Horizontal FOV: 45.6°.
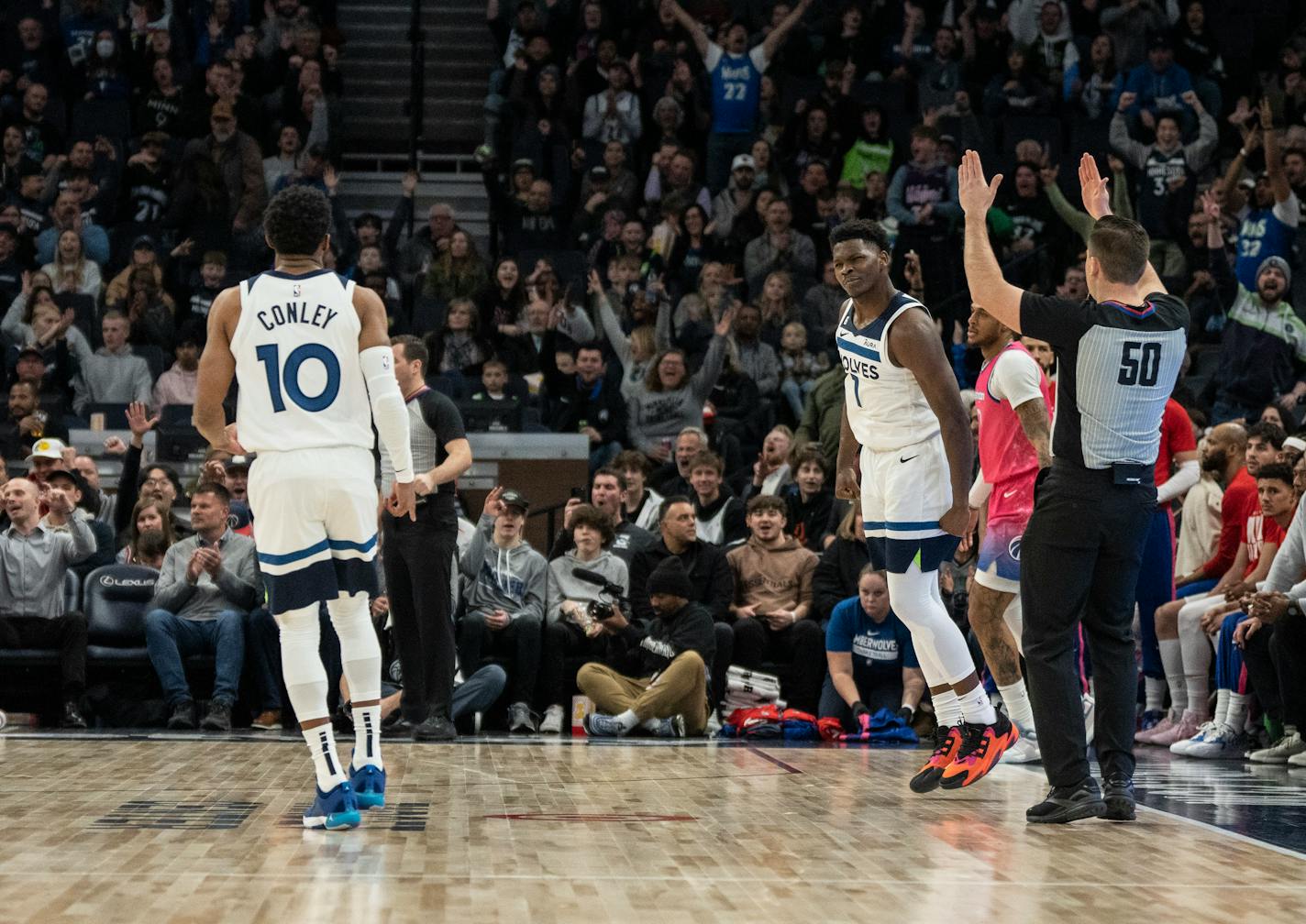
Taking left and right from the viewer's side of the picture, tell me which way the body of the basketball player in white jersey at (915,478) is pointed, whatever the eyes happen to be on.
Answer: facing the viewer and to the left of the viewer

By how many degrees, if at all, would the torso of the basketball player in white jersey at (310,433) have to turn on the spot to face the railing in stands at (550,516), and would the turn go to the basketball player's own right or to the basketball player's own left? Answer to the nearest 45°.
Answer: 0° — they already face it

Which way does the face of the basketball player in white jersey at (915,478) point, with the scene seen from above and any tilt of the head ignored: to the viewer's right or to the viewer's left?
to the viewer's left

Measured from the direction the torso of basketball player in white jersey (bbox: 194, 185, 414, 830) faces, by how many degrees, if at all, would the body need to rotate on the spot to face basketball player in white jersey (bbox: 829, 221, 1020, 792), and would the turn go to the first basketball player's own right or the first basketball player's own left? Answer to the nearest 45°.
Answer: approximately 90° to the first basketball player's own right

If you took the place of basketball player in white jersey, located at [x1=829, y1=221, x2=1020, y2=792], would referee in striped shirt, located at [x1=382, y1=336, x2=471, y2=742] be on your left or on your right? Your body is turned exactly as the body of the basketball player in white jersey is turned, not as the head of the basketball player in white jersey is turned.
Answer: on your right

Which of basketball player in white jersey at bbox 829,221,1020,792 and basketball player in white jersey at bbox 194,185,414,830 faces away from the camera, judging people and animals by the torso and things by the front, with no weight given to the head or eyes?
basketball player in white jersey at bbox 194,185,414,830

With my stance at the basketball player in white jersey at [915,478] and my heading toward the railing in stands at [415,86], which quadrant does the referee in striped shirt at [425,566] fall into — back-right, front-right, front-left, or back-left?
front-left

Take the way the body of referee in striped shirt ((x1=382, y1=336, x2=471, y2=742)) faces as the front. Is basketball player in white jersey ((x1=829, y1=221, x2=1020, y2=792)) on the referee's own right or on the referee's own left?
on the referee's own left

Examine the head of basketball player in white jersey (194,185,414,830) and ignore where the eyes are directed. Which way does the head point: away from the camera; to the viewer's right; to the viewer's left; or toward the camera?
away from the camera

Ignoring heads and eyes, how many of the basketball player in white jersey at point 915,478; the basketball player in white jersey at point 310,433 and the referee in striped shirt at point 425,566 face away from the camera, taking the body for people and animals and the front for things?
1

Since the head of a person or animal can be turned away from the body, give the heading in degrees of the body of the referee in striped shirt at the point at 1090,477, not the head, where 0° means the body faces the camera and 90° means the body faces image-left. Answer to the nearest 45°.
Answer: approximately 135°

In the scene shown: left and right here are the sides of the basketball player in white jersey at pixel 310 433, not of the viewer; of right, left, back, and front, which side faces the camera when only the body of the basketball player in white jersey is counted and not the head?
back

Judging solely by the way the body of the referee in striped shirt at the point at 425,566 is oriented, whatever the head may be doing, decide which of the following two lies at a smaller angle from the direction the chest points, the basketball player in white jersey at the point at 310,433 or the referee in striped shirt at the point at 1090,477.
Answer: the basketball player in white jersey
